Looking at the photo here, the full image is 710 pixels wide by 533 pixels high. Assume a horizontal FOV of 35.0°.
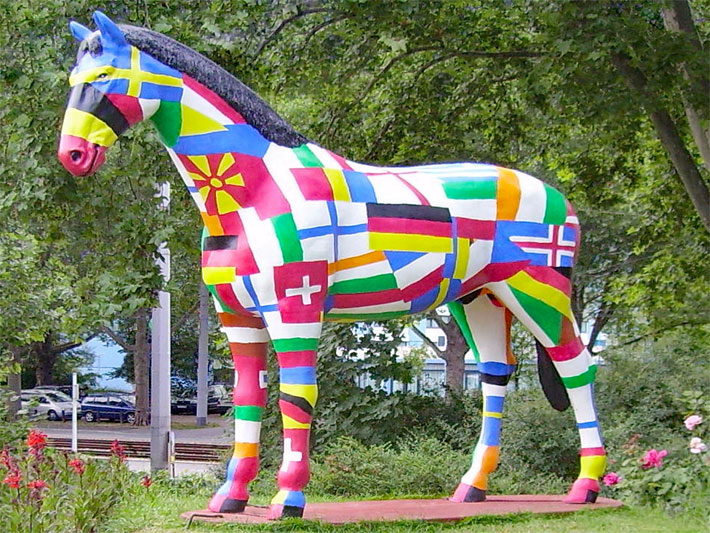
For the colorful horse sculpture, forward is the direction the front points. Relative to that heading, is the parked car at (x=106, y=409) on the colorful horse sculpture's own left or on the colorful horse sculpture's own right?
on the colorful horse sculpture's own right

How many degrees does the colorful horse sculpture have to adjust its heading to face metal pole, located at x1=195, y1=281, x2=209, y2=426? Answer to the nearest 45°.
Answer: approximately 90° to its right

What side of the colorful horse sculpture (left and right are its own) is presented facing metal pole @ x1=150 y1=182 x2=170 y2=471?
right

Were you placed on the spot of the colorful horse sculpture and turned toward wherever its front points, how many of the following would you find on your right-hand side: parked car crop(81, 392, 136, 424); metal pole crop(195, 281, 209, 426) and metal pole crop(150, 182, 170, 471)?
3

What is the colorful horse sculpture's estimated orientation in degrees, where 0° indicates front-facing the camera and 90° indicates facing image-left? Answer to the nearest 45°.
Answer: approximately 90°
